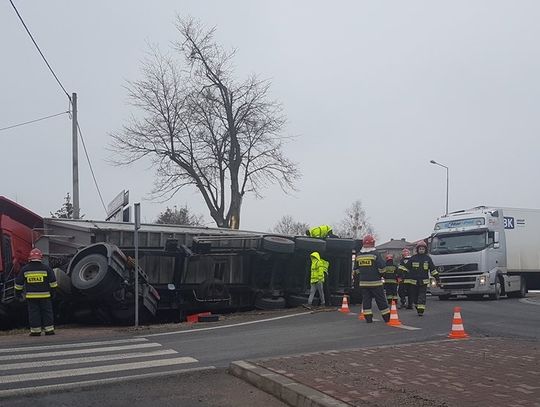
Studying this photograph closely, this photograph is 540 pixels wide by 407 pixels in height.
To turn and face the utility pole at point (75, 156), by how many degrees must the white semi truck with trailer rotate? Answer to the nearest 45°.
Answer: approximately 45° to its right

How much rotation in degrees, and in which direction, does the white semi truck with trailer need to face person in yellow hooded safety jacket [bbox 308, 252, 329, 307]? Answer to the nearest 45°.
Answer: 0° — it already faces them

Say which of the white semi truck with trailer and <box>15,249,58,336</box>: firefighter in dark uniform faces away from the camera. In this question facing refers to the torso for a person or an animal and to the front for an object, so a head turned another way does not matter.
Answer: the firefighter in dark uniform

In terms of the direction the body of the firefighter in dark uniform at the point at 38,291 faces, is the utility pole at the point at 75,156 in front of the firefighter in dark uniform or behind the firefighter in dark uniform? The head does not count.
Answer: in front

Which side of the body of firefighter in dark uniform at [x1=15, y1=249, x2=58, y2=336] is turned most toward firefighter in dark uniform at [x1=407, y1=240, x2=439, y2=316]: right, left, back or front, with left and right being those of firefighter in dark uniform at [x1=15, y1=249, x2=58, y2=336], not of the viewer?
right

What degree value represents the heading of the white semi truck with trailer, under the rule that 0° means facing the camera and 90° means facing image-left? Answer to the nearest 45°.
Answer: approximately 45°

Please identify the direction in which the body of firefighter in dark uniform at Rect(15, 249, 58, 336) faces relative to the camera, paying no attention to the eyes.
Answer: away from the camera

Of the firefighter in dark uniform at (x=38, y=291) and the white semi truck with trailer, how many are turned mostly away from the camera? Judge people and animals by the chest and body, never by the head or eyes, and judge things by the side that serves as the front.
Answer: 1

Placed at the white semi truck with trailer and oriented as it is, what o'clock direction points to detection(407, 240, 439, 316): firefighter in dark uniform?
The firefighter in dark uniform is roughly at 11 o'clock from the white semi truck with trailer.

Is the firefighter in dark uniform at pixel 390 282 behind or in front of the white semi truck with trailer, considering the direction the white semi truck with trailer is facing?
in front

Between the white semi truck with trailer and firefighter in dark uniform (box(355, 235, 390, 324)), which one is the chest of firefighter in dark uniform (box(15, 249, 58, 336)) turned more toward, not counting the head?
the white semi truck with trailer
